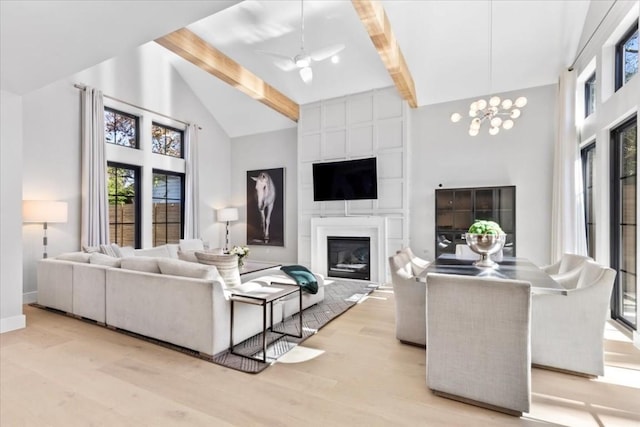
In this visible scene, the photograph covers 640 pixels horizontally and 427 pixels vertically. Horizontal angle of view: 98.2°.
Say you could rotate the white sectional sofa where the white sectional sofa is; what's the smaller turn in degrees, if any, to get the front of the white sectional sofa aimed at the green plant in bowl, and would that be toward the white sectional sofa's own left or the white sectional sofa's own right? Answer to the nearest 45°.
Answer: approximately 90° to the white sectional sofa's own right

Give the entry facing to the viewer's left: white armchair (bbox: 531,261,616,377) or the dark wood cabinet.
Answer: the white armchair

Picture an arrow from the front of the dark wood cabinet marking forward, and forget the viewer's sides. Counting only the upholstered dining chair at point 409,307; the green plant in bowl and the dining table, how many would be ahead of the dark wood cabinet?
3

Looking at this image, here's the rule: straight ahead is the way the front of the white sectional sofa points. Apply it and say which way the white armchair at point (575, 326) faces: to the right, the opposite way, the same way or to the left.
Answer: to the left

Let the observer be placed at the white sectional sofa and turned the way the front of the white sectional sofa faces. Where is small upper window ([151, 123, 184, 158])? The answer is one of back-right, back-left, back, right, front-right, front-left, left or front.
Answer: front-left

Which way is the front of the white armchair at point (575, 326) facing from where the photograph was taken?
facing to the left of the viewer

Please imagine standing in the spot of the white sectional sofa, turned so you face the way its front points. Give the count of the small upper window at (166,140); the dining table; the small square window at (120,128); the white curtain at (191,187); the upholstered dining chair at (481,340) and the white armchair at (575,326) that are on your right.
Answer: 3

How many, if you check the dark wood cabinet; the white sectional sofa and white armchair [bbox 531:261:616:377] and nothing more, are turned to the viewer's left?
1

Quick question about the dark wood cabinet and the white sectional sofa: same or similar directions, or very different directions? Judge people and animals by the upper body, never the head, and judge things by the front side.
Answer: very different directions

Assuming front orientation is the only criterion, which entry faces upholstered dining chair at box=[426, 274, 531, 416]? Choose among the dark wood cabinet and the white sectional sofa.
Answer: the dark wood cabinet

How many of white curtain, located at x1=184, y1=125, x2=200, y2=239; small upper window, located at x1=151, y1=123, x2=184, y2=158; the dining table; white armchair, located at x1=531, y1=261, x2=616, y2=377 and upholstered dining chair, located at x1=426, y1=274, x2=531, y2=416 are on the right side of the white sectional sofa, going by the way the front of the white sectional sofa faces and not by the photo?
3

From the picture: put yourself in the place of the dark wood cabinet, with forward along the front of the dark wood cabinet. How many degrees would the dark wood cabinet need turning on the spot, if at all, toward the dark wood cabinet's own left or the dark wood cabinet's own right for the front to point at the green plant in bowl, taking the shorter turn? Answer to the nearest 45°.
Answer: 0° — it already faces it

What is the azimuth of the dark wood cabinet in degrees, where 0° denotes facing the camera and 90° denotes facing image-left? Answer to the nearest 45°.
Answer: approximately 0°

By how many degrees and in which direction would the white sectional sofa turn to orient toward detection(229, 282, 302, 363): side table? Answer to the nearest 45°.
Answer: approximately 90° to its right

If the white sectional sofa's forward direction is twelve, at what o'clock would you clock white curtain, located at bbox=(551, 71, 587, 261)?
The white curtain is roughly at 2 o'clock from the white sectional sofa.

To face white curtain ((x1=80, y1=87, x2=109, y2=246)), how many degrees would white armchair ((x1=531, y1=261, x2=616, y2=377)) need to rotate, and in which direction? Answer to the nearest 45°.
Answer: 0° — it already faces it

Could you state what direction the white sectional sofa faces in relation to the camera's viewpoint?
facing away from the viewer and to the right of the viewer

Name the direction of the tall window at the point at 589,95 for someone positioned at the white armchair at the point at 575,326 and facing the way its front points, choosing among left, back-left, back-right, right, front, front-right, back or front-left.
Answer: right
